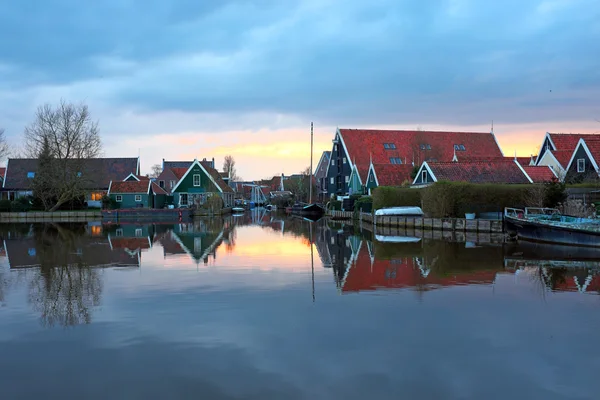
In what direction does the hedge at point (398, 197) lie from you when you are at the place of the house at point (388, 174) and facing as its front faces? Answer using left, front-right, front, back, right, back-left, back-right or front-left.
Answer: front-left

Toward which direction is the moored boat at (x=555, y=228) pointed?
to the viewer's left

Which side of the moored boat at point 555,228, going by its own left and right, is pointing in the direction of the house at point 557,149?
right

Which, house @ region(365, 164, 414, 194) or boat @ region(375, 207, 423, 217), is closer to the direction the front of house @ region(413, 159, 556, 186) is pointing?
the boat

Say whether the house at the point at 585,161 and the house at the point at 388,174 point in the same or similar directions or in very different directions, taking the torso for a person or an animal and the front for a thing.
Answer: same or similar directions

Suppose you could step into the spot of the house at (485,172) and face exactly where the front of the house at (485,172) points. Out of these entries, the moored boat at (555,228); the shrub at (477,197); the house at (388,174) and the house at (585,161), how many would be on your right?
1

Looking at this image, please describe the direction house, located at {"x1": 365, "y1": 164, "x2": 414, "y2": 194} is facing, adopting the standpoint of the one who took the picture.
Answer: facing the viewer and to the left of the viewer

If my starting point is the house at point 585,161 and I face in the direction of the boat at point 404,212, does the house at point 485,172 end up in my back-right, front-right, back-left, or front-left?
front-right

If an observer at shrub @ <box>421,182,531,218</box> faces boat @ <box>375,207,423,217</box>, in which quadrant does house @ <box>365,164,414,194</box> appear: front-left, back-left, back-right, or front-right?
front-right

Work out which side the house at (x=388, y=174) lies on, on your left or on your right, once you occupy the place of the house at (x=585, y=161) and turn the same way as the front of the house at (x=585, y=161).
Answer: on your right
